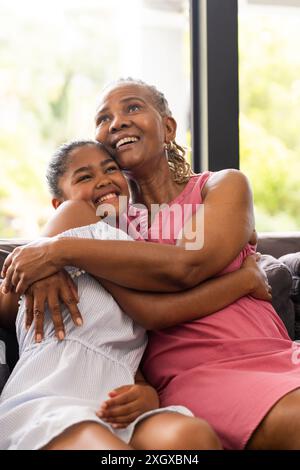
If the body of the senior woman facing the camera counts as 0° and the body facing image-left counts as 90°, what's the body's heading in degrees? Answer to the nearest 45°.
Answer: approximately 45°

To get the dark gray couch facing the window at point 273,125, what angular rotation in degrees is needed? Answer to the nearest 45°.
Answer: approximately 180°

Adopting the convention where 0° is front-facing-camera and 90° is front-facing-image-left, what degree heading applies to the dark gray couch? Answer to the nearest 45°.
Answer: approximately 0°
